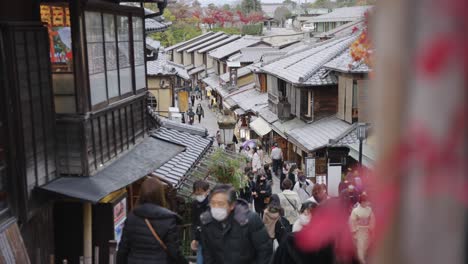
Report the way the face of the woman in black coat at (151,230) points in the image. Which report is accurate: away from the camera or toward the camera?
away from the camera

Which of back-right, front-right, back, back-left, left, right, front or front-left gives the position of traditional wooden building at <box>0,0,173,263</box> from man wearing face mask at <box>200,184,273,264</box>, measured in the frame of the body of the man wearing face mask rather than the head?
right

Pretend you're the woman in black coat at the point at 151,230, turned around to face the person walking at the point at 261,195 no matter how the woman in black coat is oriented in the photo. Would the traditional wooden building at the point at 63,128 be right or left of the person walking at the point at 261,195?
left

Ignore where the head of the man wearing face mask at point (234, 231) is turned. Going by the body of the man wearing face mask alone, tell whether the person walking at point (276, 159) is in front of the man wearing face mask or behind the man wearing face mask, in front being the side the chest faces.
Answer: behind

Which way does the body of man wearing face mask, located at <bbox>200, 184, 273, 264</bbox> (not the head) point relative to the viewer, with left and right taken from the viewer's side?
facing the viewer and to the left of the viewer
